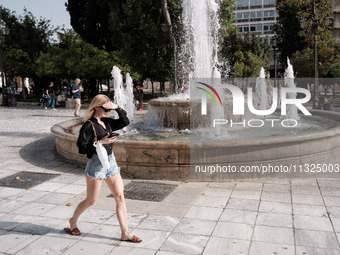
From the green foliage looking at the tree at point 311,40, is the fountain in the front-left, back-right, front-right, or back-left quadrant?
front-right

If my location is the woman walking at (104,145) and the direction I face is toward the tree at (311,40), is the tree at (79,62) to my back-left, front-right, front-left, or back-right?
front-left

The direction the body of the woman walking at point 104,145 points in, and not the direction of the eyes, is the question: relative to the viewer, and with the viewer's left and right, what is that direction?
facing the viewer and to the right of the viewer

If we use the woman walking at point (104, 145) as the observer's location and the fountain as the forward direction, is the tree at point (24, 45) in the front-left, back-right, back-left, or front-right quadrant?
front-left

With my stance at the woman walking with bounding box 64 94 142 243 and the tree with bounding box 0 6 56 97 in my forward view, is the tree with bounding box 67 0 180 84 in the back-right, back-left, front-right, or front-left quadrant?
front-right

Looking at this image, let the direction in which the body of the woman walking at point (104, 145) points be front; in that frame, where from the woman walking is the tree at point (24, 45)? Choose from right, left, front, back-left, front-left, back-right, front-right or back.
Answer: back-left

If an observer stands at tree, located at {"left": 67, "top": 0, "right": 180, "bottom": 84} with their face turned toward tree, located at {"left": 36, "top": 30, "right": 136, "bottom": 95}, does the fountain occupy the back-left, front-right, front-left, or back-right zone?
back-left

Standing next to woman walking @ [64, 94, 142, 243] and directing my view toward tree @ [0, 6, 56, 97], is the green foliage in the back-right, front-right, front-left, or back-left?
front-right

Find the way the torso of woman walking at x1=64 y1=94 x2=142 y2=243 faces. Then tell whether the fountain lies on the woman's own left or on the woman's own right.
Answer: on the woman's own left

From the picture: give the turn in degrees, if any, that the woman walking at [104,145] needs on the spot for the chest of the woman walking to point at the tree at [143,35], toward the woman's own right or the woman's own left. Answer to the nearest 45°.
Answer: approximately 135° to the woman's own left

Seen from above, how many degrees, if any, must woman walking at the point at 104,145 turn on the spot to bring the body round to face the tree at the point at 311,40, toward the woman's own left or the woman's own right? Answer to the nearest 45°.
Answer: approximately 90° to the woman's own left

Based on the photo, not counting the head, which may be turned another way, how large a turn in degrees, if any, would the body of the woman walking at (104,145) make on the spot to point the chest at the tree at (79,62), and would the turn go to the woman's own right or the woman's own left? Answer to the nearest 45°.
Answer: approximately 135° to the woman's own left
